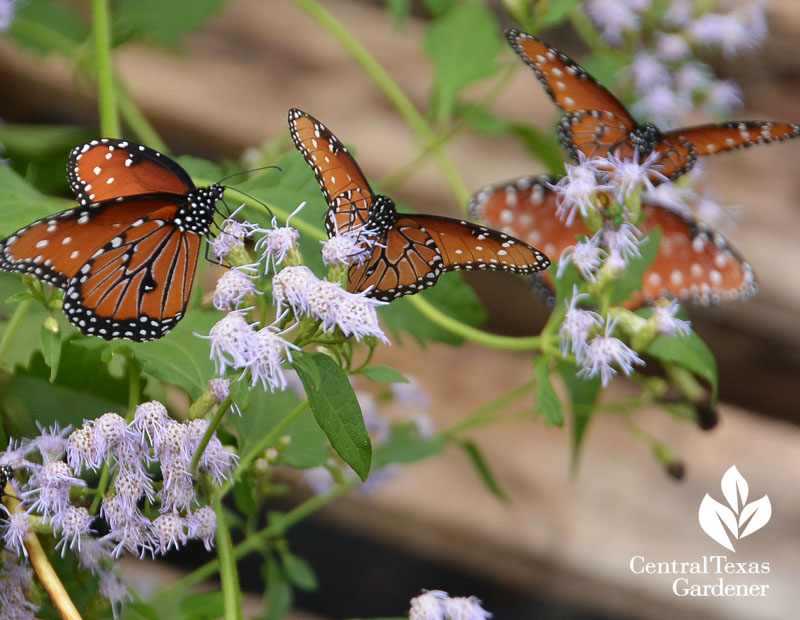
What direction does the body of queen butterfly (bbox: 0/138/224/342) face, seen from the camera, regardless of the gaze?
to the viewer's right
